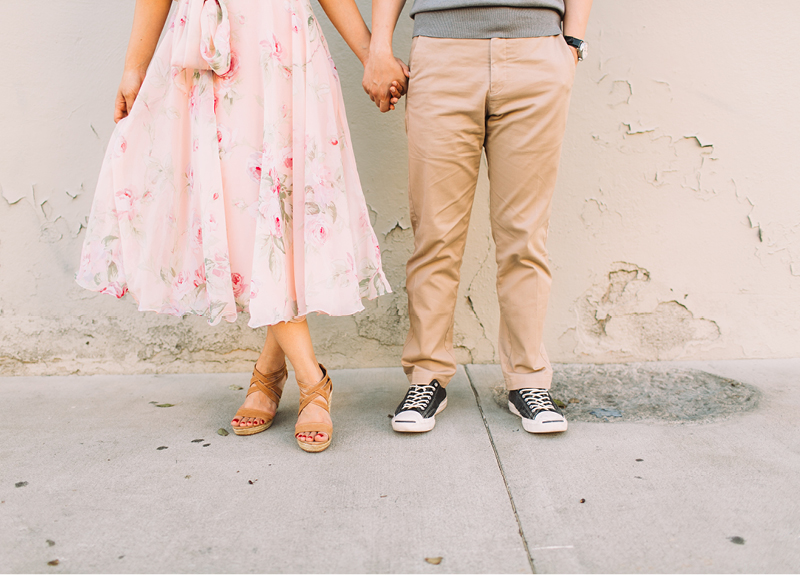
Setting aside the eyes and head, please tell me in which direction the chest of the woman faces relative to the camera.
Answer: toward the camera

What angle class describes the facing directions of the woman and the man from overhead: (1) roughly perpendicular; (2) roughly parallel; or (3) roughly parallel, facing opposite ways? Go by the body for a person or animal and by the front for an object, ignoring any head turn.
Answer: roughly parallel

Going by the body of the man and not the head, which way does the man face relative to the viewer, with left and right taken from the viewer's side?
facing the viewer

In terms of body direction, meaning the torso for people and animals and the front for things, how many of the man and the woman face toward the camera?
2
